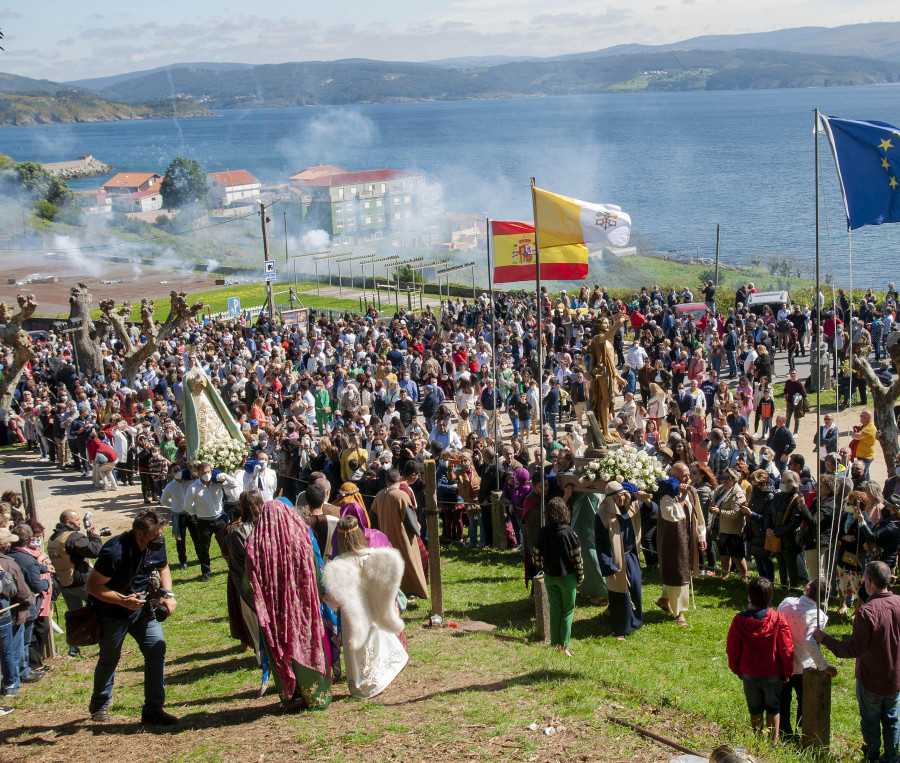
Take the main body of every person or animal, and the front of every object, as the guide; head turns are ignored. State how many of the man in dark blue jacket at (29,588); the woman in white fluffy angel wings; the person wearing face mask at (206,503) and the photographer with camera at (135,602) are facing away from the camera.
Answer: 1

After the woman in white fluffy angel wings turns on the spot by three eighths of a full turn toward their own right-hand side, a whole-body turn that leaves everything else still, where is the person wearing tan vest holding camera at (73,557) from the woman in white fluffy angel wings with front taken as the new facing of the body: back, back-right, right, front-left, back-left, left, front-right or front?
back

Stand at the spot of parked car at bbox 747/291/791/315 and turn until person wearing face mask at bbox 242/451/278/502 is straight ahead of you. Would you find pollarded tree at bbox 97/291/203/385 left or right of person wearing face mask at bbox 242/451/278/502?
right

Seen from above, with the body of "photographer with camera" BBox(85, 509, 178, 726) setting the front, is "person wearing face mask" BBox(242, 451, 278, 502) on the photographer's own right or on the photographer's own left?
on the photographer's own left

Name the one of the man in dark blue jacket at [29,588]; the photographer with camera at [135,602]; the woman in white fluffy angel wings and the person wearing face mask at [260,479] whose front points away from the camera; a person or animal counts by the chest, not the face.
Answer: the woman in white fluffy angel wings

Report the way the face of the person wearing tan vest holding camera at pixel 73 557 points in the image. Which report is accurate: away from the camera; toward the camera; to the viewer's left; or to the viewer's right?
to the viewer's right

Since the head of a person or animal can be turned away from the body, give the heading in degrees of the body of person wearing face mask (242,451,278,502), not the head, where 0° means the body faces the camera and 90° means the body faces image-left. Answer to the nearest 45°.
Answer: approximately 0°

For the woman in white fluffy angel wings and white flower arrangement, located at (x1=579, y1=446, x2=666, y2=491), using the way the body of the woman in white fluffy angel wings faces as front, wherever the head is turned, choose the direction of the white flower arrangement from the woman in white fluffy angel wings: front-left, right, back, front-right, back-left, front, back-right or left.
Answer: front-right

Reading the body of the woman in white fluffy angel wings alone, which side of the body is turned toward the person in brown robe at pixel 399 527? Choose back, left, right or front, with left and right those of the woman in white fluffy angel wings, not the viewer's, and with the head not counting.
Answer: front

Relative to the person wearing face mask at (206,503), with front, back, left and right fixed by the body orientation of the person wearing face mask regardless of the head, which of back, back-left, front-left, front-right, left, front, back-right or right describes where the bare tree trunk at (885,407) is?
left

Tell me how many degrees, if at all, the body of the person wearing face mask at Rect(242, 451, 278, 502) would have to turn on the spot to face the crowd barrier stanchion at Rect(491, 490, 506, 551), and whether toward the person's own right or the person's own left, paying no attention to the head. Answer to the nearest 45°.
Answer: approximately 90° to the person's own left

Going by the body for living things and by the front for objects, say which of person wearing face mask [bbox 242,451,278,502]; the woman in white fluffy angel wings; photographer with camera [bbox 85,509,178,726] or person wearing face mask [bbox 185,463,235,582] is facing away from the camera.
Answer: the woman in white fluffy angel wings

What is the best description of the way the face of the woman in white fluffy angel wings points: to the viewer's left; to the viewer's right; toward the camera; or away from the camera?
away from the camera

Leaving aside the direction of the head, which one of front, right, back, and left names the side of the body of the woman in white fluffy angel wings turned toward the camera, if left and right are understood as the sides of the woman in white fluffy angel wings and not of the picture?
back

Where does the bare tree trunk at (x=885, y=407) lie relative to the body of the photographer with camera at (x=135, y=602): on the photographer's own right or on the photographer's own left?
on the photographer's own left

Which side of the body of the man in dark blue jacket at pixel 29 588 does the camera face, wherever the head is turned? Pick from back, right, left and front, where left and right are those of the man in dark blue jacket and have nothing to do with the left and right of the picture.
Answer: right

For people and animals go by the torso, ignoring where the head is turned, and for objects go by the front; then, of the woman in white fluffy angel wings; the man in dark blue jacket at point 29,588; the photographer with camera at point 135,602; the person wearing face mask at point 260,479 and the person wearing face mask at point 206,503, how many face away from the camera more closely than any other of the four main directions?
1

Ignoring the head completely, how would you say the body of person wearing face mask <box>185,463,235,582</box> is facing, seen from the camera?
toward the camera
